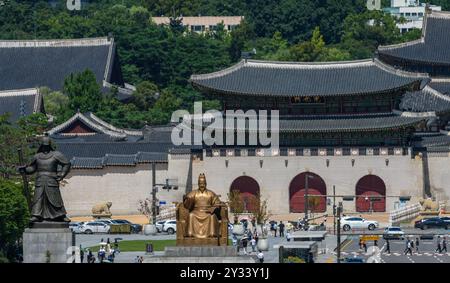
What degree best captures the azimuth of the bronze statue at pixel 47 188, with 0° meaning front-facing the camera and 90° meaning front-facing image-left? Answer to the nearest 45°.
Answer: approximately 0°
